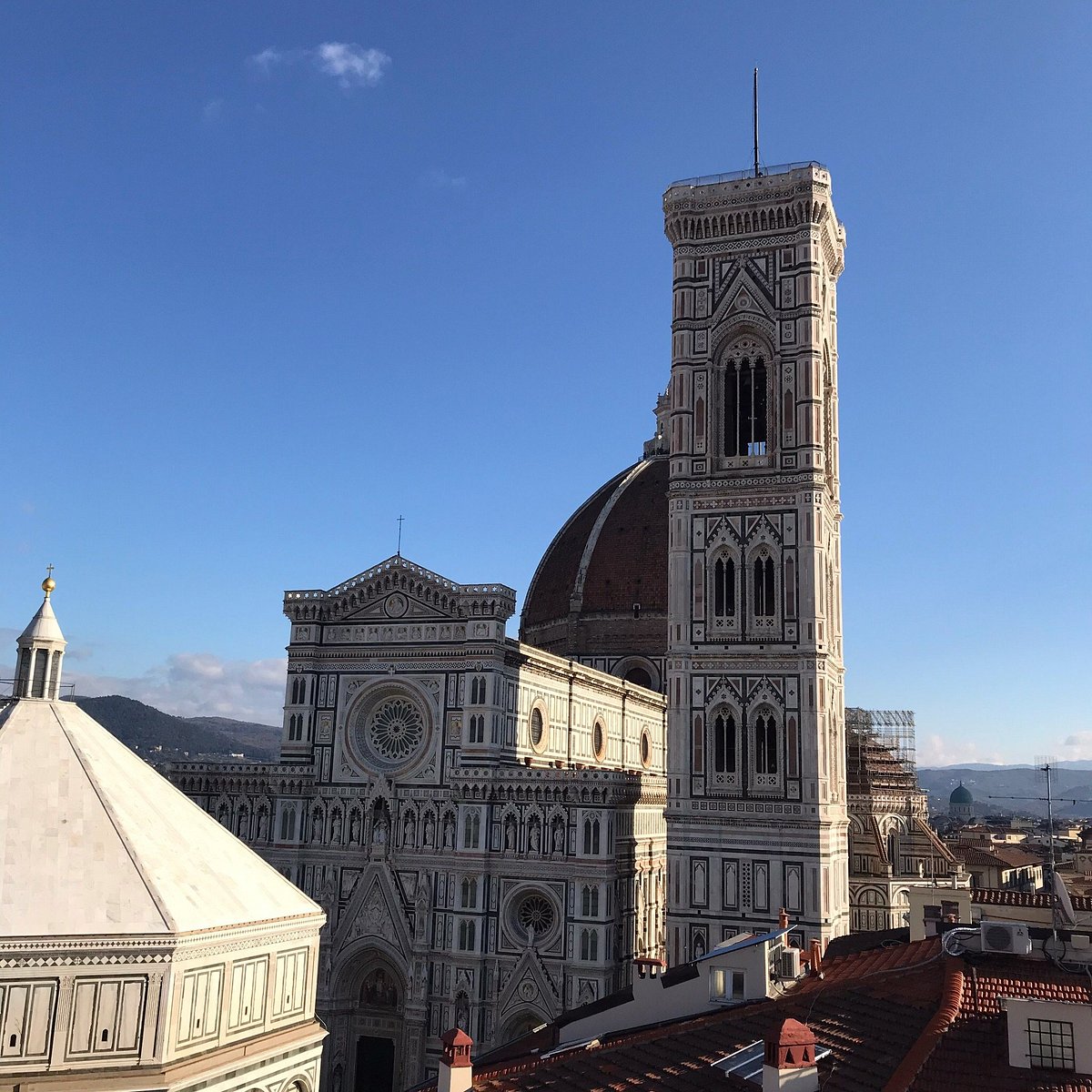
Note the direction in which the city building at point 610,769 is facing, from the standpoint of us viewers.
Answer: facing the viewer

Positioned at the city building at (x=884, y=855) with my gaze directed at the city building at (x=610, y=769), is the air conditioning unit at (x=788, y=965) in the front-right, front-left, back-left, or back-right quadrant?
front-left

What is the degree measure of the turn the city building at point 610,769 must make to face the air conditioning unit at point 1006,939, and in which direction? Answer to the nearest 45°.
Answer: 0° — it already faces it

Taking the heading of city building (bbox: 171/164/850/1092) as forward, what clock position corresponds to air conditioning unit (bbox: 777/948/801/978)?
The air conditioning unit is roughly at 12 o'clock from the city building.

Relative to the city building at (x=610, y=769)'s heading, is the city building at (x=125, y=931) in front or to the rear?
in front

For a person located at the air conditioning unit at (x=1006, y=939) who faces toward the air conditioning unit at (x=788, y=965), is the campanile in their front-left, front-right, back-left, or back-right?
front-right

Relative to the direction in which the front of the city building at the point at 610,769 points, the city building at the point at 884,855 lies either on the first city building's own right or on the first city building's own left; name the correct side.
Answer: on the first city building's own left
